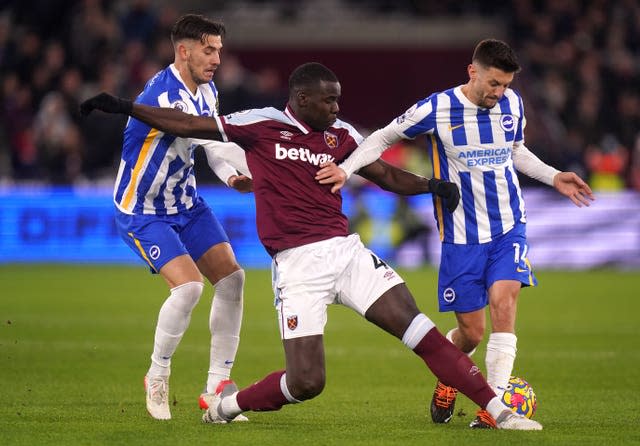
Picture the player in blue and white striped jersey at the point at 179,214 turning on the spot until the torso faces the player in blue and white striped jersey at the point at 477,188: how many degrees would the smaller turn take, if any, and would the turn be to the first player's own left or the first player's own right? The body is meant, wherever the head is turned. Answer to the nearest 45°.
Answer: approximately 45° to the first player's own left

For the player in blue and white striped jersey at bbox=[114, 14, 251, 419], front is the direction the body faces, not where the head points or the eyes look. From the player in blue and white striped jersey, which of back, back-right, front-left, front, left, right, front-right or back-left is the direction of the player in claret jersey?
front

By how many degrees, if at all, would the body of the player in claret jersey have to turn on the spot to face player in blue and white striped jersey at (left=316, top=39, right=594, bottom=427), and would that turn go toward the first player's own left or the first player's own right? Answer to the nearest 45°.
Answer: approximately 90° to the first player's own left

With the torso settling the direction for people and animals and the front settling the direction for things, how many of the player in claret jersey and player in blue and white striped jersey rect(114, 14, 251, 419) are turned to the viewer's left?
0

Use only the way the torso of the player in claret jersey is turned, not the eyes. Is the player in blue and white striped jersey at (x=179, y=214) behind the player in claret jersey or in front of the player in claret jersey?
behind

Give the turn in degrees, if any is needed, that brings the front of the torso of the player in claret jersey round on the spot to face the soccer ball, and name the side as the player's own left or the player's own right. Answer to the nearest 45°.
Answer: approximately 45° to the player's own left

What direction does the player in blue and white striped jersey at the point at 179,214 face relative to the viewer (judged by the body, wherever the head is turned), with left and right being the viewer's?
facing the viewer and to the right of the viewer

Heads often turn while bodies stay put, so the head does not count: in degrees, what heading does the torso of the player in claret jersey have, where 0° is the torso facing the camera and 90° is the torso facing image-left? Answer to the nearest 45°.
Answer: approximately 315°
